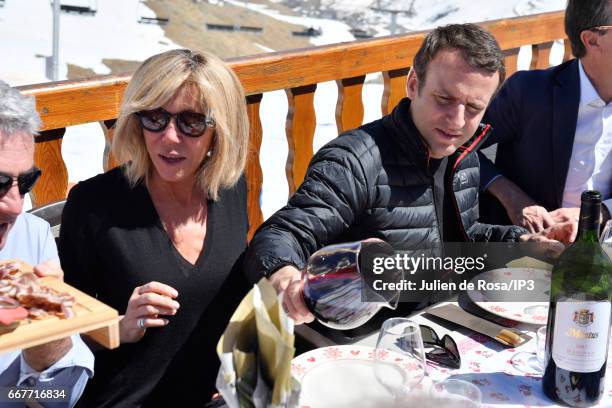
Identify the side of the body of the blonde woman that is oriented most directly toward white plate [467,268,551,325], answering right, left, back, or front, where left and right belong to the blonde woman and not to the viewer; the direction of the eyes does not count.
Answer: left

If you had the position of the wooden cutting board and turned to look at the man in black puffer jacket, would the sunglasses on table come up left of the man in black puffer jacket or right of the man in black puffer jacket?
right

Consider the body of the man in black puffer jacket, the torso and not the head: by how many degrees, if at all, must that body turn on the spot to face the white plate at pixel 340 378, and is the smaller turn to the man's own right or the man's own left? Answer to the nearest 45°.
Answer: approximately 45° to the man's own right

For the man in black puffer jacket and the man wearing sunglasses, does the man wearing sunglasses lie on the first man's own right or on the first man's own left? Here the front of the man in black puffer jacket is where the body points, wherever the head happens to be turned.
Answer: on the first man's own right

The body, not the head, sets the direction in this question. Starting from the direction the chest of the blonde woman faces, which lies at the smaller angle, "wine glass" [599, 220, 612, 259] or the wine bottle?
the wine bottle

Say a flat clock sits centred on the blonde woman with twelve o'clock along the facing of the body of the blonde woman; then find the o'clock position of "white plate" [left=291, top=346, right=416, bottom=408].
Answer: The white plate is roughly at 11 o'clock from the blonde woman.

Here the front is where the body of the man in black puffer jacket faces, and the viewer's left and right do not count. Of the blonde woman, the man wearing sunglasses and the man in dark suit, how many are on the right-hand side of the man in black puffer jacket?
2

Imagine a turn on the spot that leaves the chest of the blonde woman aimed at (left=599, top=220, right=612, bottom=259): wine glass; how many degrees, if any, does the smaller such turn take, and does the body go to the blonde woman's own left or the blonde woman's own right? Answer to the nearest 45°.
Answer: approximately 90° to the blonde woman's own left

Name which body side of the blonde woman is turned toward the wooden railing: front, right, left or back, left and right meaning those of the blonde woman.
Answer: back
